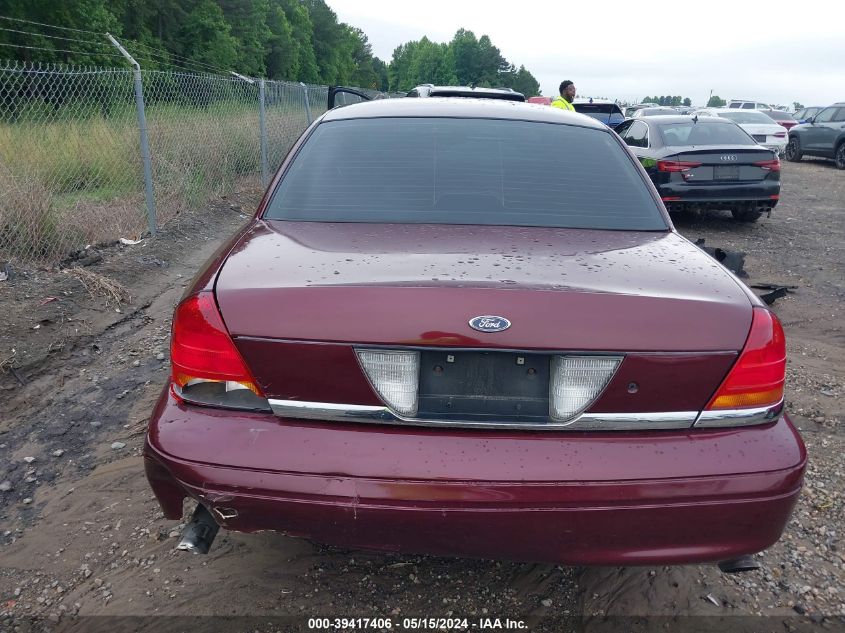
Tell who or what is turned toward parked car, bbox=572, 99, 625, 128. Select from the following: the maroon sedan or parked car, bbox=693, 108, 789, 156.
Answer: the maroon sedan

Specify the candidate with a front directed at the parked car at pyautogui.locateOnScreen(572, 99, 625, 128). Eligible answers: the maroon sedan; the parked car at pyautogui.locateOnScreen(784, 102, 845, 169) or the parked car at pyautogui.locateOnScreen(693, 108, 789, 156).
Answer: the maroon sedan

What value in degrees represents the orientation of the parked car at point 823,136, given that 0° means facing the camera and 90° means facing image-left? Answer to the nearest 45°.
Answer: approximately 135°

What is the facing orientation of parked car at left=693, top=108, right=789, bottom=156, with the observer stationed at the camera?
facing away from the viewer and to the left of the viewer

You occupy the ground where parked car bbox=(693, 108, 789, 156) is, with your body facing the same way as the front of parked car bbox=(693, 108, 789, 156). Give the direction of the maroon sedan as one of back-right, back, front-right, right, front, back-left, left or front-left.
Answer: back-left

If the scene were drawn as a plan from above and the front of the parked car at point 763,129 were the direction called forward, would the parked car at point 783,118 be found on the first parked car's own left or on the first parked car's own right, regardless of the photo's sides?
on the first parked car's own right

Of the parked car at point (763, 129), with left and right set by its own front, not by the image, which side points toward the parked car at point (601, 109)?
left

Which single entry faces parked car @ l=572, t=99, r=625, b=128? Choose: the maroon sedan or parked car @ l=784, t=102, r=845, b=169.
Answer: the maroon sedan

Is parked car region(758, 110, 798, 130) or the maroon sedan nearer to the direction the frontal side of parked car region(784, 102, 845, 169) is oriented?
the parked car

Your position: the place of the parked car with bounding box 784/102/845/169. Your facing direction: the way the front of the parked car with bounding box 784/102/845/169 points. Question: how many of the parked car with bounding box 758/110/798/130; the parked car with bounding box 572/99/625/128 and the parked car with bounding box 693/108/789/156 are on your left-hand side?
2

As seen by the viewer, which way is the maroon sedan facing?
away from the camera
